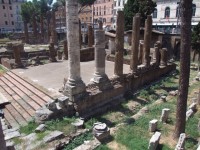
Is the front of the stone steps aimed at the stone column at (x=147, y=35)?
no

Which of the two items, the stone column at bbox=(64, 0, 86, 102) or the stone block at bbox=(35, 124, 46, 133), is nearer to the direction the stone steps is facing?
the stone block

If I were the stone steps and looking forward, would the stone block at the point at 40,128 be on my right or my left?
on my left

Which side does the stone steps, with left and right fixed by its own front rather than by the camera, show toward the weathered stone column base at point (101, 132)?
left

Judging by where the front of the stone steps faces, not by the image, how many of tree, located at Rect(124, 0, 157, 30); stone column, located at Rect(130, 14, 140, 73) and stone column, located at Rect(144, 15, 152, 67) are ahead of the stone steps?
0

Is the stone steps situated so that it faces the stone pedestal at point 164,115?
no

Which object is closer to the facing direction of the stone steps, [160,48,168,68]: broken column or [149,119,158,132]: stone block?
the stone block

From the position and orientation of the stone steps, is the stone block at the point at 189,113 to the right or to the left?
on its left

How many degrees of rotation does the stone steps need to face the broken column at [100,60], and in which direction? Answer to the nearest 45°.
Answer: approximately 135° to its left

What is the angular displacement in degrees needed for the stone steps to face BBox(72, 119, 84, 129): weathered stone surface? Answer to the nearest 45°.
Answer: approximately 90° to its left

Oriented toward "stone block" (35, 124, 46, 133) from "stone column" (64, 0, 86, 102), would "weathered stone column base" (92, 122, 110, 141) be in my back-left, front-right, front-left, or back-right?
front-left

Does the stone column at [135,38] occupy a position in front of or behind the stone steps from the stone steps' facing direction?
behind

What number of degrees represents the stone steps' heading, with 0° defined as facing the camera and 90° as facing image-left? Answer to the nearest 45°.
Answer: approximately 45°

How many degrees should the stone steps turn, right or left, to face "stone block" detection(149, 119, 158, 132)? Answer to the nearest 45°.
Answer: approximately 90° to its left

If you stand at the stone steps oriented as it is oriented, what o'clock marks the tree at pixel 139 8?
The tree is roughly at 6 o'clock from the stone steps.

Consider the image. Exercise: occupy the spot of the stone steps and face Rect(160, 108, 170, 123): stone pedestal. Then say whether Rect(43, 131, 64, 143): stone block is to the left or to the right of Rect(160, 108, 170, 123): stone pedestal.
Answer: right
